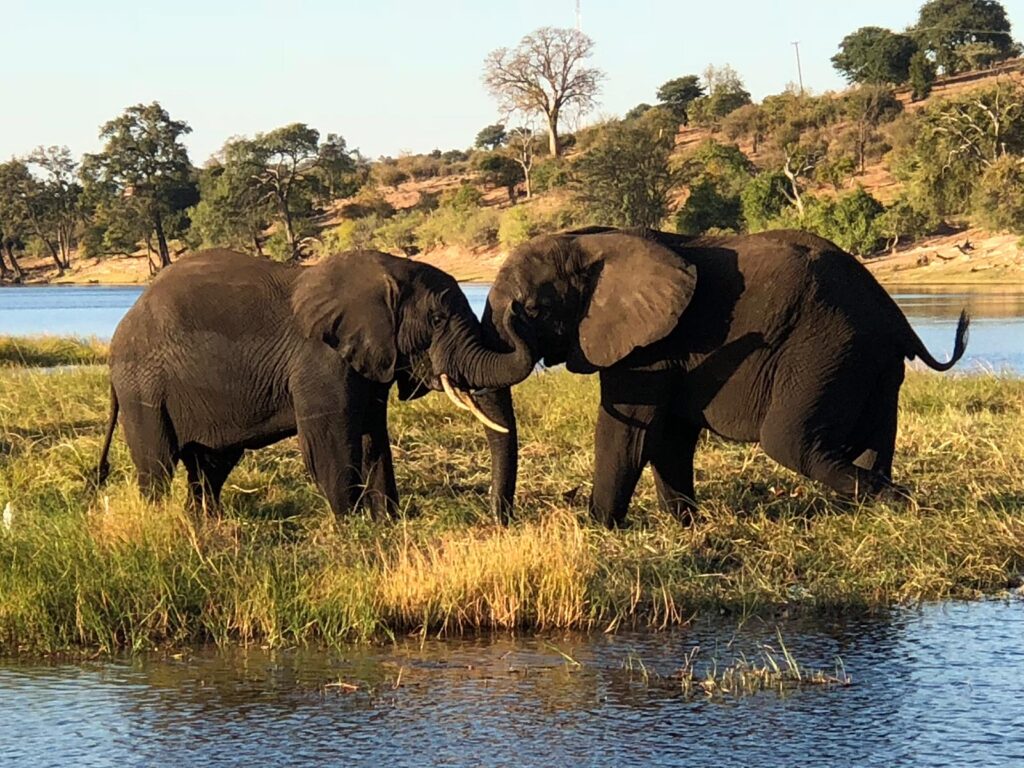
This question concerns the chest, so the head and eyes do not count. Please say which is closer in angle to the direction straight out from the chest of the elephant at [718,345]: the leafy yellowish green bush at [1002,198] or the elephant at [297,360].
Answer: the elephant

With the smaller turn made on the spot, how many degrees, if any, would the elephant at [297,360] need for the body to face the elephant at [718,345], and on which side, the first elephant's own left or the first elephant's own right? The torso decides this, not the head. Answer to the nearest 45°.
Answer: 0° — it already faces it

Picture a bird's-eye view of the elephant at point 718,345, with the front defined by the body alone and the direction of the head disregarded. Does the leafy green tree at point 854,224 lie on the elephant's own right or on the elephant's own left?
on the elephant's own right

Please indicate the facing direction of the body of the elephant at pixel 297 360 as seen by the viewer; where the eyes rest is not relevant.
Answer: to the viewer's right

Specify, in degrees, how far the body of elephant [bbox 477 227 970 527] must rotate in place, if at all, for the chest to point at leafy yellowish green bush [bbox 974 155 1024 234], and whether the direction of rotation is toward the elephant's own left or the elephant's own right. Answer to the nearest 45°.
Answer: approximately 90° to the elephant's own right

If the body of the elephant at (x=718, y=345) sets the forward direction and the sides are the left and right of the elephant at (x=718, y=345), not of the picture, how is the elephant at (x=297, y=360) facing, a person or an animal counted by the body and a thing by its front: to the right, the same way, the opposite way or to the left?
the opposite way

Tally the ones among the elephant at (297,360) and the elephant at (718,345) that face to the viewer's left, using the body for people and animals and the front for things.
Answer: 1

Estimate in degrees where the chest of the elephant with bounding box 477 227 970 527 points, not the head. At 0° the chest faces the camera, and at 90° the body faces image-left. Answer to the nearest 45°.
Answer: approximately 90°

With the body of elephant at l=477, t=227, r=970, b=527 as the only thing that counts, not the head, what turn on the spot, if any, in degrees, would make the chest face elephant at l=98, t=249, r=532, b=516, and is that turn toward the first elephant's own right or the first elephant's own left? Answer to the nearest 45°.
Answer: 0° — it already faces it

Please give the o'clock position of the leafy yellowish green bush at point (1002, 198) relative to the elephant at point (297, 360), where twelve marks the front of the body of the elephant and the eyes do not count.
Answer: The leafy yellowish green bush is roughly at 10 o'clock from the elephant.
